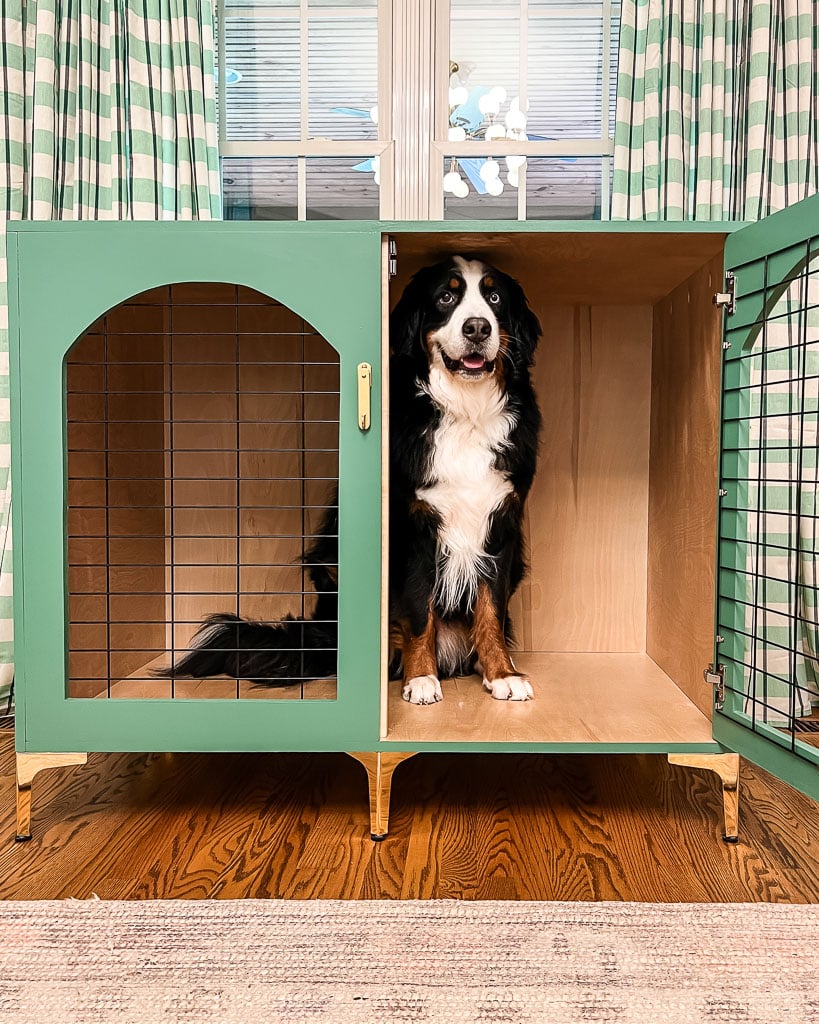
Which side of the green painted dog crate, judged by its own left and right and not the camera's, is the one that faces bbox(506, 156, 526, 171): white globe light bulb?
back

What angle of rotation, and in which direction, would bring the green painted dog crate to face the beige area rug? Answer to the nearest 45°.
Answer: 0° — it already faces it

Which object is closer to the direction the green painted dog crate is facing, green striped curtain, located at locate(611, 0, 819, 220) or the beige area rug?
the beige area rug

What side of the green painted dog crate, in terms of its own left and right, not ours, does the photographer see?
front

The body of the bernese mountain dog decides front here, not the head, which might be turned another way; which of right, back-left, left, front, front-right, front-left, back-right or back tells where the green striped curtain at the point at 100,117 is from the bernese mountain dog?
back
